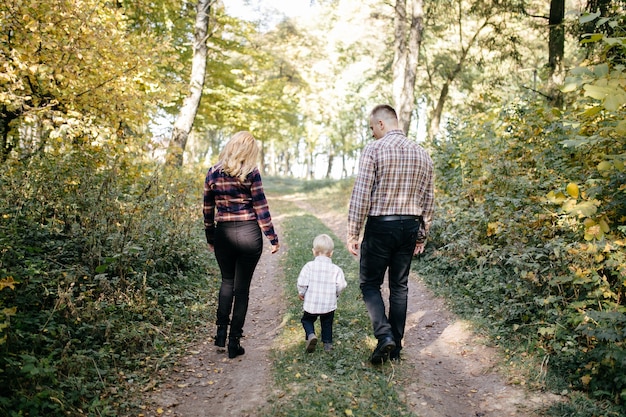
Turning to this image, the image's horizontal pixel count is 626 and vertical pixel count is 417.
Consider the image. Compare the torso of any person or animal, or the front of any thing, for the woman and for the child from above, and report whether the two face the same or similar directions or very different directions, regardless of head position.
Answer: same or similar directions

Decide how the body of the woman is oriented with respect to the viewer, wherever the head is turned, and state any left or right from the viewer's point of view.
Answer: facing away from the viewer

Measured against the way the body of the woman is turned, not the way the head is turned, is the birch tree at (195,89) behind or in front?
in front

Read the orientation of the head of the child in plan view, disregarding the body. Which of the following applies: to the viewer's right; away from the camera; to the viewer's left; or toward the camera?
away from the camera

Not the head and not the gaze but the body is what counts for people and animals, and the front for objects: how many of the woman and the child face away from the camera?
2

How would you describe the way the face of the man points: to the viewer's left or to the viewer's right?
to the viewer's left

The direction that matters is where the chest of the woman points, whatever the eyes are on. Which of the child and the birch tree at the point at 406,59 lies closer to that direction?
the birch tree

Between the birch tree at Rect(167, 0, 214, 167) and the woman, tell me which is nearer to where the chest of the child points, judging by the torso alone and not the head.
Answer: the birch tree

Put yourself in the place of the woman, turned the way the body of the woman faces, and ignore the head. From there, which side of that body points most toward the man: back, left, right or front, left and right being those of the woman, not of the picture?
right

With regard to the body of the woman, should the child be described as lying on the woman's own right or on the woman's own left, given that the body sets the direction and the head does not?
on the woman's own right

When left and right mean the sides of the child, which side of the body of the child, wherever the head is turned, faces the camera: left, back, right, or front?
back

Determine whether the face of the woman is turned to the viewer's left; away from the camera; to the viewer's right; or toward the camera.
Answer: away from the camera

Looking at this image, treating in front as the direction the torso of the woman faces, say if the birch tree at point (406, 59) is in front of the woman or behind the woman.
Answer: in front

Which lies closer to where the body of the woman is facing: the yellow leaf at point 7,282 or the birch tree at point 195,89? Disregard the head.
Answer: the birch tree
